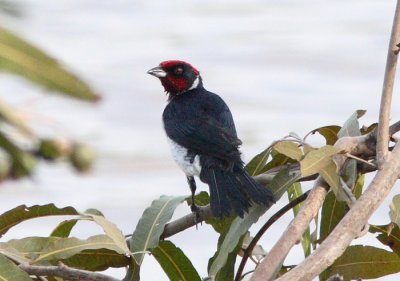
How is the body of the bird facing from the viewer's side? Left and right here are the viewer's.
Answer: facing away from the viewer and to the left of the viewer

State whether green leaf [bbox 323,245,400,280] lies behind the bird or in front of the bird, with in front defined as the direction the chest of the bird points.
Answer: behind

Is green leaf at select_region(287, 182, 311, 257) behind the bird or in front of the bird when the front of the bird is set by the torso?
behind

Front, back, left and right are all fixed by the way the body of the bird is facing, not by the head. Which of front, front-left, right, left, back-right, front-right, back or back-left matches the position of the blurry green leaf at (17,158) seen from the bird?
back-left

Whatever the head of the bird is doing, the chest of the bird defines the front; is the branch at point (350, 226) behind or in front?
behind

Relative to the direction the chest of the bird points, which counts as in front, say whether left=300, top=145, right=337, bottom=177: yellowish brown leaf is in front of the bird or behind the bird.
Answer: behind

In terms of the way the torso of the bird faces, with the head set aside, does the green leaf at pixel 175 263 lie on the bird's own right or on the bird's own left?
on the bird's own left
